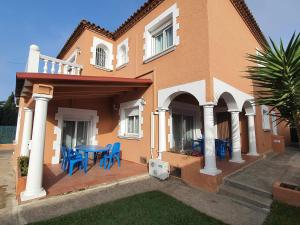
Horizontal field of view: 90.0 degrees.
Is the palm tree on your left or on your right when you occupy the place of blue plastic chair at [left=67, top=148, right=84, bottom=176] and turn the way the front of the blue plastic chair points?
on your right

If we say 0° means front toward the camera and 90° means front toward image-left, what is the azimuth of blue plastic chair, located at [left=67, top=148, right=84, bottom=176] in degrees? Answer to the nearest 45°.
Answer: approximately 225°
